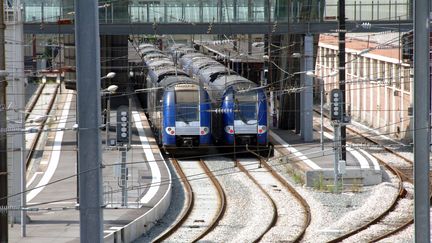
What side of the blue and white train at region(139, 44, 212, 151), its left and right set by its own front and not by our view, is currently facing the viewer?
front

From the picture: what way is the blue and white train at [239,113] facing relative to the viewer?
toward the camera

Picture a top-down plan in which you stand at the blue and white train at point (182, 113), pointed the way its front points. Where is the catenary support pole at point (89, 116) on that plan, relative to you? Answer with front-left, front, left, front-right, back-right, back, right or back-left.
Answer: front

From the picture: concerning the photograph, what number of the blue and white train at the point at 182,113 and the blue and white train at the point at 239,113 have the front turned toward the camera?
2

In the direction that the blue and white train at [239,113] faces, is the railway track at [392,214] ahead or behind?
ahead

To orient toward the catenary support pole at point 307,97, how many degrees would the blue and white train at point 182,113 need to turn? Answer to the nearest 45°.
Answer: approximately 135° to its left

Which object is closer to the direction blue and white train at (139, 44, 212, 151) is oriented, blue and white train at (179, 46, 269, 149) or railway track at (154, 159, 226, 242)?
the railway track

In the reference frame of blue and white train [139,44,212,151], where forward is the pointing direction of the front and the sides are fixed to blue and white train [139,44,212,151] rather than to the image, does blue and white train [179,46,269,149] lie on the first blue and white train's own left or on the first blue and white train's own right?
on the first blue and white train's own left

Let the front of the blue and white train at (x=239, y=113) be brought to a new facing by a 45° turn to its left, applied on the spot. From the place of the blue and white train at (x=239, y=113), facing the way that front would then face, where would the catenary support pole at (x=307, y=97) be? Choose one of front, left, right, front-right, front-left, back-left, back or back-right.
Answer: left

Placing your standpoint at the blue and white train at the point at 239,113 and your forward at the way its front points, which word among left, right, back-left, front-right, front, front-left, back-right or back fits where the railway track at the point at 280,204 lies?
front
